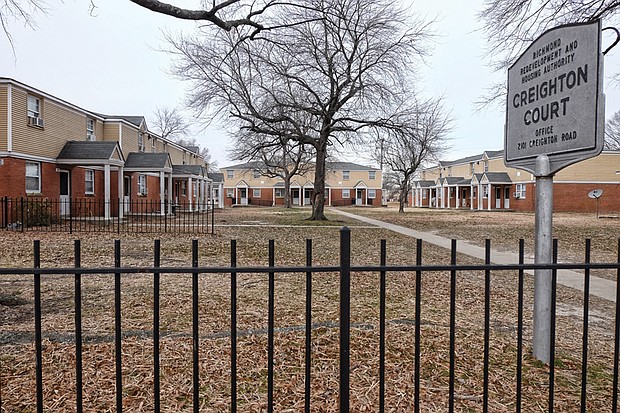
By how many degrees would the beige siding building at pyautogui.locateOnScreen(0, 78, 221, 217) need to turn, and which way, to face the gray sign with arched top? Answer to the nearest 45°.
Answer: approximately 45° to its right

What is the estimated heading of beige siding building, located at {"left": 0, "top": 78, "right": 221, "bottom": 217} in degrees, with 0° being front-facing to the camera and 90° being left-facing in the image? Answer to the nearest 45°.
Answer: approximately 315°
